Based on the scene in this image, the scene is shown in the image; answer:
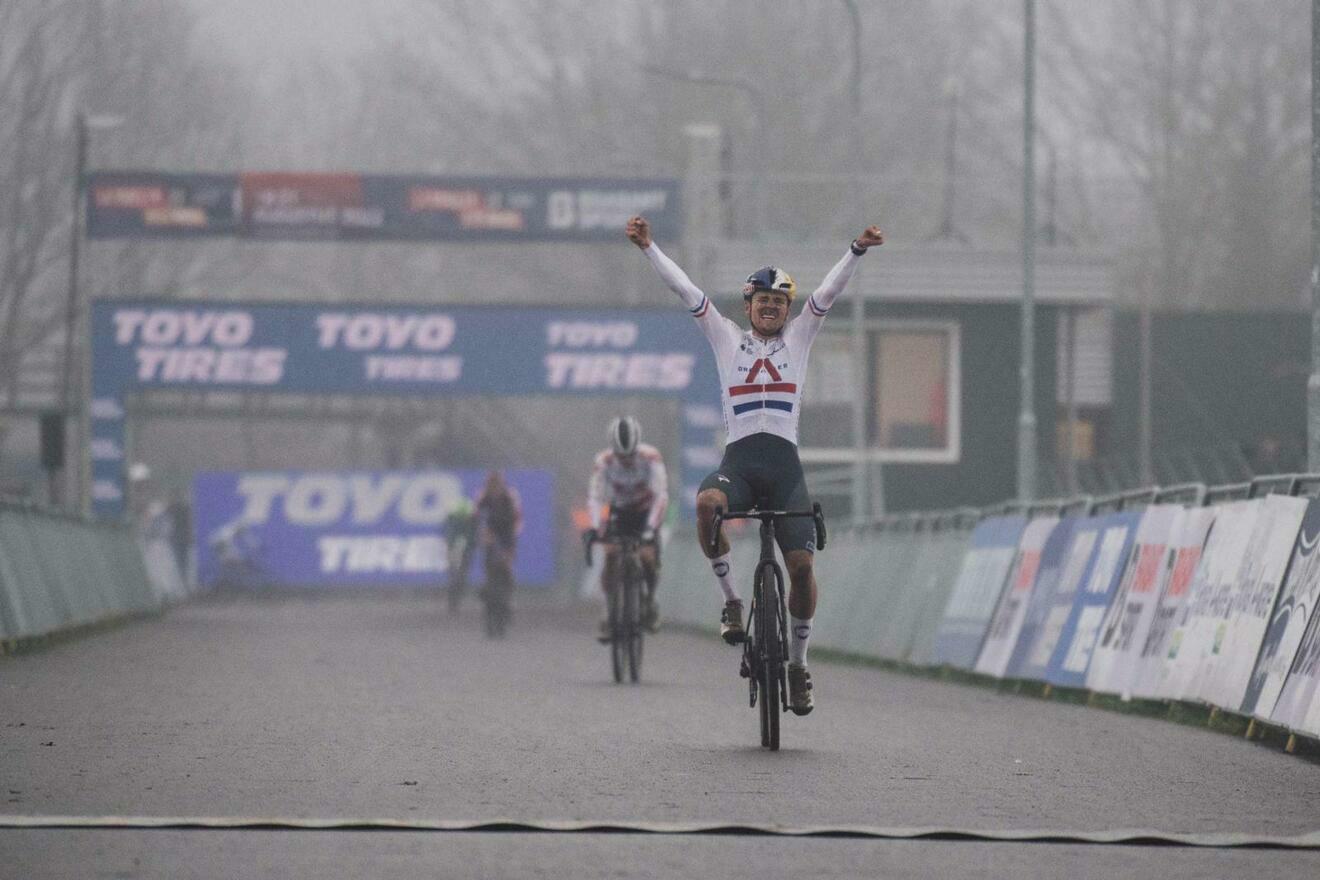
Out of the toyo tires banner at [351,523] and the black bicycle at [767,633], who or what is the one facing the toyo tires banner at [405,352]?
the toyo tires banner at [351,523]

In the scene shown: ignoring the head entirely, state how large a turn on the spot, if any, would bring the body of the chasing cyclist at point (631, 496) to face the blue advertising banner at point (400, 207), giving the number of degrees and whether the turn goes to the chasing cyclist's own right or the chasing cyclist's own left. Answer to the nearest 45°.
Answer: approximately 180°

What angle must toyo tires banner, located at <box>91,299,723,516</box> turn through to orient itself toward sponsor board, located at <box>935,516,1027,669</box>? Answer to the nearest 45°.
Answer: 0° — it already faces it

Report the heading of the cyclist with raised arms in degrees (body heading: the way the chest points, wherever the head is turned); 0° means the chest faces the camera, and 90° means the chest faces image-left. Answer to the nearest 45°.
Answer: approximately 0°

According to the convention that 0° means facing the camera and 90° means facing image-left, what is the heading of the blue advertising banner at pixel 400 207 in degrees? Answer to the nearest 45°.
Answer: approximately 0°
